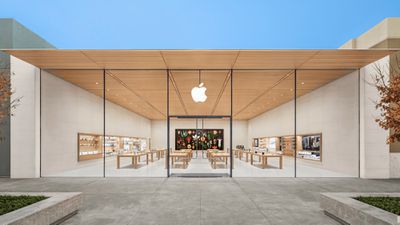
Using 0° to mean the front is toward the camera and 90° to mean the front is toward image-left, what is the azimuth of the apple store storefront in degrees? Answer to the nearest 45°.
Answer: approximately 0°
